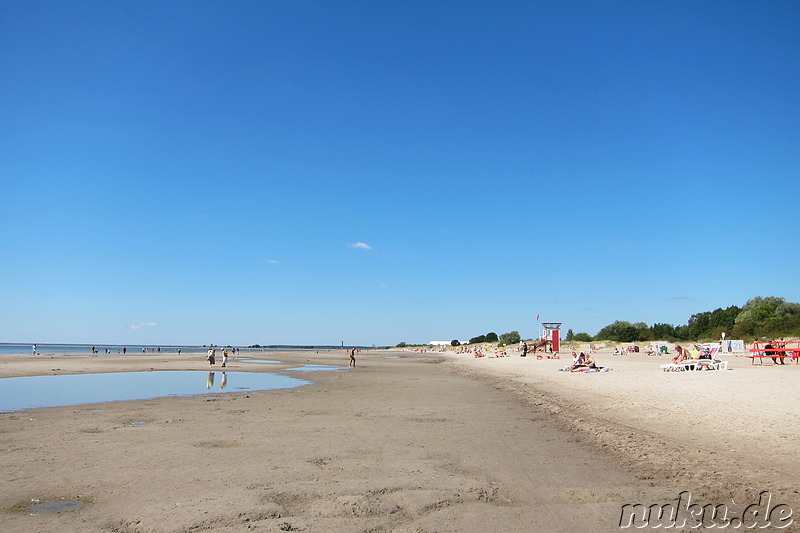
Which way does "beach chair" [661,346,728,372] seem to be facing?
to the viewer's left
